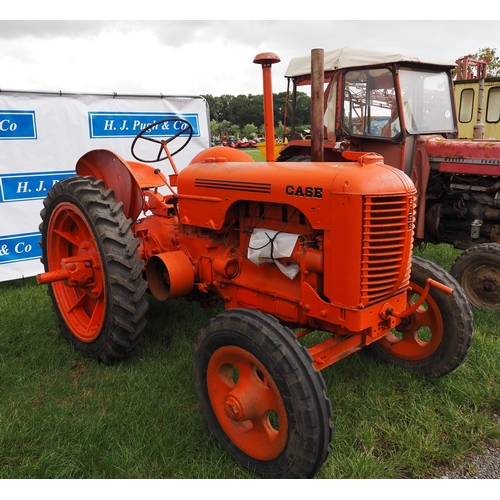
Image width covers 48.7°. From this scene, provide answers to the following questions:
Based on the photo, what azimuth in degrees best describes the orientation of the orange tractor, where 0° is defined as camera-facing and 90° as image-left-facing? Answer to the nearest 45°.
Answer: approximately 315°

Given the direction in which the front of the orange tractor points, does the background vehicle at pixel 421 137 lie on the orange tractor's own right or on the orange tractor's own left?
on the orange tractor's own left

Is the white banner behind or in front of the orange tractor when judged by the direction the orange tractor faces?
behind

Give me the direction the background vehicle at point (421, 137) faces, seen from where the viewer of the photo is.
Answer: facing the viewer and to the right of the viewer

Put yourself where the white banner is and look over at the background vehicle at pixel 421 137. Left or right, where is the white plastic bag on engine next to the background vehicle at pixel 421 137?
right

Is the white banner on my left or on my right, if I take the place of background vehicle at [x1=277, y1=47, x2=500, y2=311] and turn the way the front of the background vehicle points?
on my right

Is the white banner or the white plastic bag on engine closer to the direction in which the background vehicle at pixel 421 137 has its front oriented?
the white plastic bag on engine

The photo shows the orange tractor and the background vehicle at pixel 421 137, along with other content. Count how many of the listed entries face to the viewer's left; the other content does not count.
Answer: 0

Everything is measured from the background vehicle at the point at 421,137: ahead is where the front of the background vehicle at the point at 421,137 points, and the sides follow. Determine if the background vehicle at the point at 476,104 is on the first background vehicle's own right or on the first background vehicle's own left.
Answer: on the first background vehicle's own left

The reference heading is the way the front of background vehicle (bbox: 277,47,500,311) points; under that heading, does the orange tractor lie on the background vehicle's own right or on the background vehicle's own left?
on the background vehicle's own right
